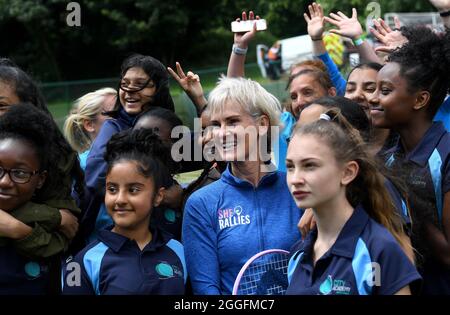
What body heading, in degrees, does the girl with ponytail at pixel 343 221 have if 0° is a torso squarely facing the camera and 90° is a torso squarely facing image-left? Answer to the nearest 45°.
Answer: approximately 45°

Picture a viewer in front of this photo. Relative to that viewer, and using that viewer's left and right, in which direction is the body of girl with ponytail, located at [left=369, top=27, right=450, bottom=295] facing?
facing to the left of the viewer

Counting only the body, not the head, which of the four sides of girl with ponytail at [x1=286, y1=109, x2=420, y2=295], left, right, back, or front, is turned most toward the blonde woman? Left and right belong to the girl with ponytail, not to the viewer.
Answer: right

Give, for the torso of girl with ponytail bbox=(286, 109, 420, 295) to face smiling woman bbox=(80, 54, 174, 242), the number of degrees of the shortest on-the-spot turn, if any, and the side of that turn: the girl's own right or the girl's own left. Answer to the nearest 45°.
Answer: approximately 90° to the girl's own right
